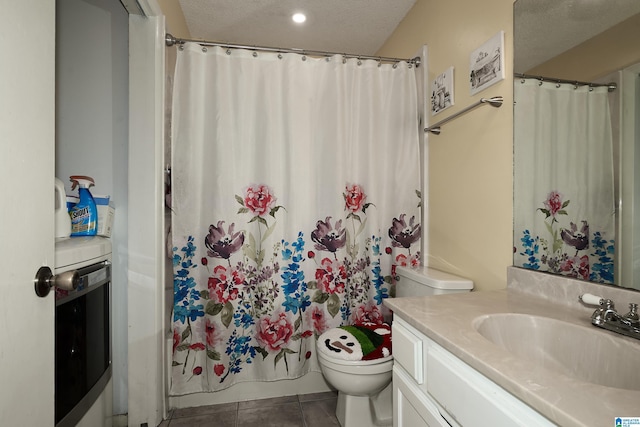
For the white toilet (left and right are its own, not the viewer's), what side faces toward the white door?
front

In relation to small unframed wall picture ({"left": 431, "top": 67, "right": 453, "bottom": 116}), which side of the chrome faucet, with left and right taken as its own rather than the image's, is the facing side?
right

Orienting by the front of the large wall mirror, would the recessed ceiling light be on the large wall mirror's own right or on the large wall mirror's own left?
on the large wall mirror's own right

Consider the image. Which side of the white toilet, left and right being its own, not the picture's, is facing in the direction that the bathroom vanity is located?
left

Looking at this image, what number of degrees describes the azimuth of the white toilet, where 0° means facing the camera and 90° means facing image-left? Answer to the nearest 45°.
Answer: approximately 45°

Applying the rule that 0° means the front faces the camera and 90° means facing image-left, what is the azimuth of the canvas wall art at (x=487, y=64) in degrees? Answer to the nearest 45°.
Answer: approximately 45°
